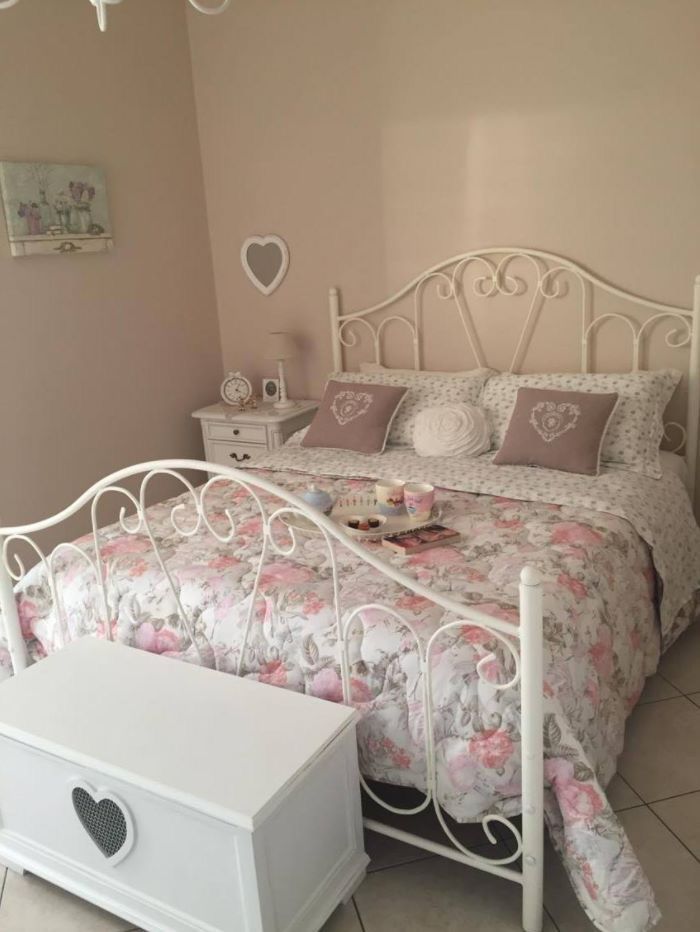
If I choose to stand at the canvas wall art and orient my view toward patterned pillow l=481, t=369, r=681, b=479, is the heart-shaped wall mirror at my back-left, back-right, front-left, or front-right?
front-left

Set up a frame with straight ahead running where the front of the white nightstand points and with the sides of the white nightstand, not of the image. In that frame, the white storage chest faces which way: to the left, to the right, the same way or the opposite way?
the same way

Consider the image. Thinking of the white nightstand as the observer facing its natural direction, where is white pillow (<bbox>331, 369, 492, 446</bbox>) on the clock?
The white pillow is roughly at 9 o'clock from the white nightstand.

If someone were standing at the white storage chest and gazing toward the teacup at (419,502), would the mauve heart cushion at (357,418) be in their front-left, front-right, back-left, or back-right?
front-left

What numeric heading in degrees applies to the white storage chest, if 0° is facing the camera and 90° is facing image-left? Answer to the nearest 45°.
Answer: approximately 45°

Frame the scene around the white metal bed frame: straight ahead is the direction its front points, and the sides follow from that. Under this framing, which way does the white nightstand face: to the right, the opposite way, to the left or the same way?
the same way

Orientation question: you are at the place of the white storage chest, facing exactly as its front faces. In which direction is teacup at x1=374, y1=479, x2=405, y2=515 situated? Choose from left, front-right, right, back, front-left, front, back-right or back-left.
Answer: back

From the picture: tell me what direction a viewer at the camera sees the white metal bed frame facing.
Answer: facing the viewer and to the left of the viewer

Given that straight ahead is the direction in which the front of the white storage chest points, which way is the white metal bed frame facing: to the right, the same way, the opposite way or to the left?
the same way

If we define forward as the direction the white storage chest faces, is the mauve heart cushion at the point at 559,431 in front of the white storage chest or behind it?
behind

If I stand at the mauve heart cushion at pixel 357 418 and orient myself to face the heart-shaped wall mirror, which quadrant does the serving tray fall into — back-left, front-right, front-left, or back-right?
back-left

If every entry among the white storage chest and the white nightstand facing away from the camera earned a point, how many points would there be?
0

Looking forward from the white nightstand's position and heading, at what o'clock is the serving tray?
The serving tray is roughly at 10 o'clock from the white nightstand.

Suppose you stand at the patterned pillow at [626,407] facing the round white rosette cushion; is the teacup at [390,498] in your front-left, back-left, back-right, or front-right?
front-left

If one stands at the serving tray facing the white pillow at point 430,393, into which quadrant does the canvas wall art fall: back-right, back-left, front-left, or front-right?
front-left

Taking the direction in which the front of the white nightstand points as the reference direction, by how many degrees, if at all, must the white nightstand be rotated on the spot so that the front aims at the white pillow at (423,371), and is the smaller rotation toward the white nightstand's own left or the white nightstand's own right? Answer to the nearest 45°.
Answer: approximately 90° to the white nightstand's own left
